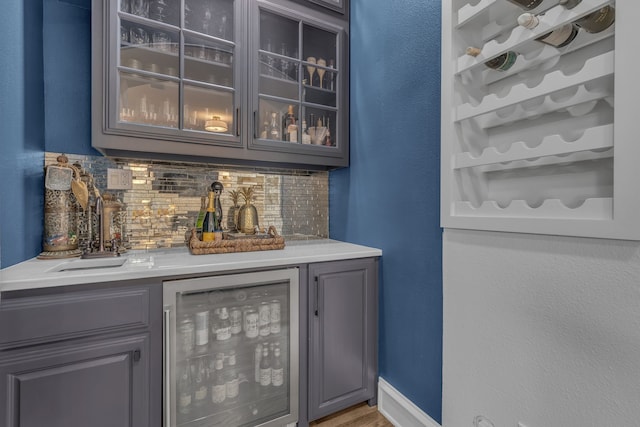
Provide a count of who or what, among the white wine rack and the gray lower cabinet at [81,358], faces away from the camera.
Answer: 0

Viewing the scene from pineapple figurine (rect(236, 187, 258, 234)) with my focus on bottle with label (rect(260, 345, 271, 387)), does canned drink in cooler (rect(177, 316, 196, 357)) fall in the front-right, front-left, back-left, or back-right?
front-right

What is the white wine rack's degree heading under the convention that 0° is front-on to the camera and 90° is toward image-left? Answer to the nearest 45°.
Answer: approximately 45°

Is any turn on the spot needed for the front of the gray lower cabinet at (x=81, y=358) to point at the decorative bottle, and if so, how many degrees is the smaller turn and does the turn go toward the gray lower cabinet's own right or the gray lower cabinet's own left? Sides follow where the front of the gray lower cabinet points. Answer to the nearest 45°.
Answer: approximately 90° to the gray lower cabinet's own left

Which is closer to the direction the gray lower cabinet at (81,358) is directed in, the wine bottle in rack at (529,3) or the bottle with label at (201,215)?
the wine bottle in rack

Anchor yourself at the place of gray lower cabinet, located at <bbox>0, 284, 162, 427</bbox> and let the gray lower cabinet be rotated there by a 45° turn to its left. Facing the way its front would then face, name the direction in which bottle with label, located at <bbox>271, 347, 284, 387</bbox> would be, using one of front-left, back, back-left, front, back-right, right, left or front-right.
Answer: front

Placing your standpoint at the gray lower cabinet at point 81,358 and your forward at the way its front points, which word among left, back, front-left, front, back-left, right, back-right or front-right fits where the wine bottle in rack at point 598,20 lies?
front

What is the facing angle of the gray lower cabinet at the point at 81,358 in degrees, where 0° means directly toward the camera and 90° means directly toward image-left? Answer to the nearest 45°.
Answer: approximately 315°

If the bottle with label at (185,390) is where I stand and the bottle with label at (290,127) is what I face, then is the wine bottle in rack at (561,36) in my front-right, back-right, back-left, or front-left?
front-right
